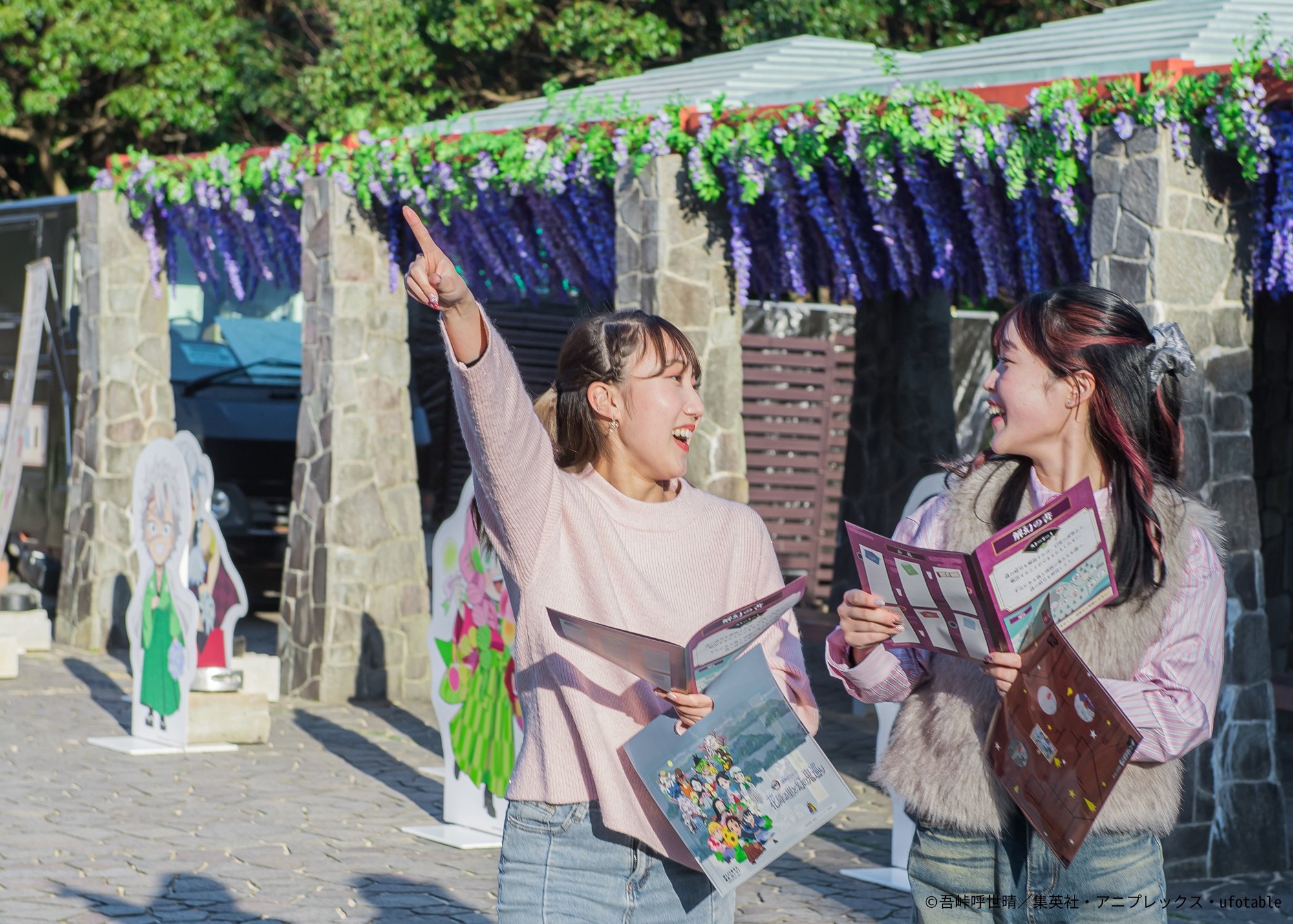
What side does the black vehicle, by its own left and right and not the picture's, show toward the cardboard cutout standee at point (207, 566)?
front

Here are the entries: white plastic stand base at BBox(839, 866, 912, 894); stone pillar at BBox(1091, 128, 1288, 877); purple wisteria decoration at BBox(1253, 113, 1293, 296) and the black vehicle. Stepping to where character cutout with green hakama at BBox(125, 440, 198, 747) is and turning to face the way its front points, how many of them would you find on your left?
3

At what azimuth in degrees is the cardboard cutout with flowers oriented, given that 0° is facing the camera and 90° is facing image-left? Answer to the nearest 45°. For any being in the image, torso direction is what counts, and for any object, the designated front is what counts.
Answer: approximately 45°

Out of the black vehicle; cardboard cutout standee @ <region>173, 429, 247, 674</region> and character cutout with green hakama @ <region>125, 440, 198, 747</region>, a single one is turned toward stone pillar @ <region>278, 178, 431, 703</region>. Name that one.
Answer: the black vehicle

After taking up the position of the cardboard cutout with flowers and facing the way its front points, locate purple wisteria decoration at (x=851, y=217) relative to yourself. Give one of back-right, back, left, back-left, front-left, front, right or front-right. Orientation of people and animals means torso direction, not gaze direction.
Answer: back

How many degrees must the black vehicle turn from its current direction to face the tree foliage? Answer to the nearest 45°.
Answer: approximately 180°

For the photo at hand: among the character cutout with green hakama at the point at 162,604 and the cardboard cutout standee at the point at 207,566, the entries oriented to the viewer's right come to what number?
0

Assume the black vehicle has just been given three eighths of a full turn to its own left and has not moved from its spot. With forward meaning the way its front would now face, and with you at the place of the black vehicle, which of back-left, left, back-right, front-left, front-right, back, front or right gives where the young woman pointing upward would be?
back-right

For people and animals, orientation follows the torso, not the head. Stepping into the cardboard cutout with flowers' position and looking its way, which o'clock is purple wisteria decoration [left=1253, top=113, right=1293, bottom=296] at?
The purple wisteria decoration is roughly at 8 o'clock from the cardboard cutout with flowers.

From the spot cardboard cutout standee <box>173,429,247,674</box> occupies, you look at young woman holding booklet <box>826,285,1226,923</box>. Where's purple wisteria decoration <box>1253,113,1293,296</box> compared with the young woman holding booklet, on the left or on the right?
left

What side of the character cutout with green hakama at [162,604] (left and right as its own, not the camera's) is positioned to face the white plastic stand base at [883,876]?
left

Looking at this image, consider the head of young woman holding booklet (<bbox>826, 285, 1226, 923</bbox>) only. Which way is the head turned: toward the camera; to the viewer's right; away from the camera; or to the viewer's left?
to the viewer's left

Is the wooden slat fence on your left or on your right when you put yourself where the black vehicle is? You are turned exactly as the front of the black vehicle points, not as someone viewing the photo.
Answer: on your left
